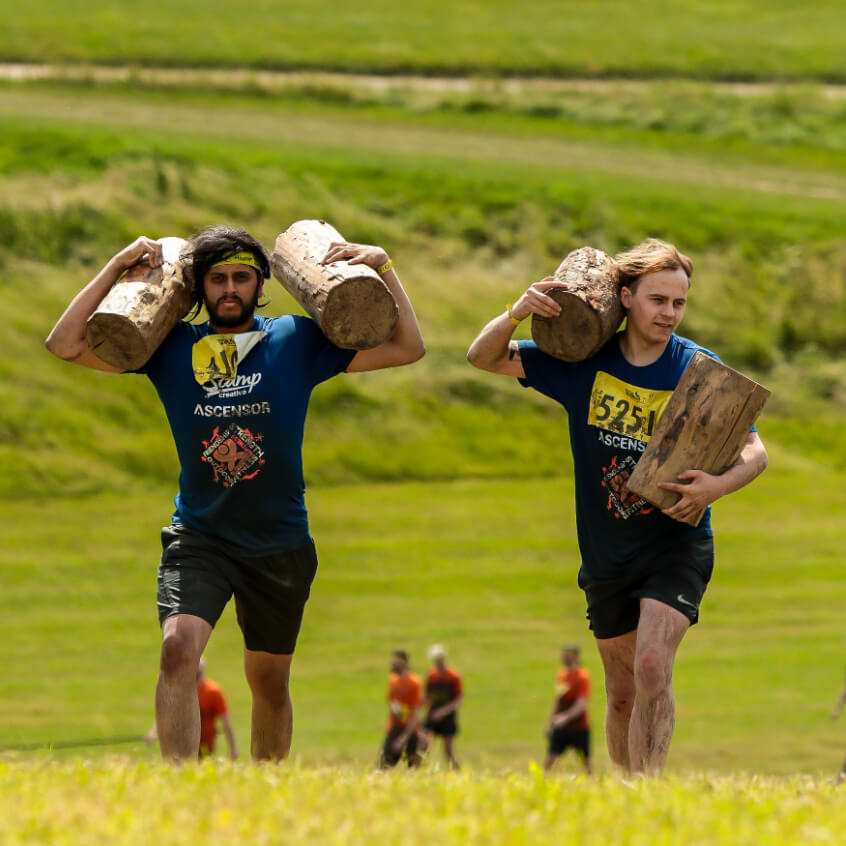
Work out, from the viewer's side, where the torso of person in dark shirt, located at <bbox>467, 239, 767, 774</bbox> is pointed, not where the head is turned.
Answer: toward the camera

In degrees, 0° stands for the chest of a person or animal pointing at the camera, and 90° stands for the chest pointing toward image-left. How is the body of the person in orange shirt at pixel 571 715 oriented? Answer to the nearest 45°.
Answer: approximately 45°

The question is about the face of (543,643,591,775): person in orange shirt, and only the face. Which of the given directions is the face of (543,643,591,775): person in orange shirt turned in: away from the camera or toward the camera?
toward the camera

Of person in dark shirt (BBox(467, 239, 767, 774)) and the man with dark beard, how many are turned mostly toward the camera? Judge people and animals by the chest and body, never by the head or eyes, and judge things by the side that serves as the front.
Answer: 2

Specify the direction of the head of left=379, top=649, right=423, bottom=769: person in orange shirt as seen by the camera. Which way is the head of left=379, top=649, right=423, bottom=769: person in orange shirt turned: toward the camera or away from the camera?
toward the camera

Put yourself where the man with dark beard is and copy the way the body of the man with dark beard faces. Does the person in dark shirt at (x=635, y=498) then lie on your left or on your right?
on your left

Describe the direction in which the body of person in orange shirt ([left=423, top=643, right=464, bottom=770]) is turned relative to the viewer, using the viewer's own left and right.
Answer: facing the viewer and to the left of the viewer

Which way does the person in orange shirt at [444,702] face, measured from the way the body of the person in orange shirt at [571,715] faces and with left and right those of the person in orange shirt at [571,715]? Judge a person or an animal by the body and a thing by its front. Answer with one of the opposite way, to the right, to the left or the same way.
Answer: the same way

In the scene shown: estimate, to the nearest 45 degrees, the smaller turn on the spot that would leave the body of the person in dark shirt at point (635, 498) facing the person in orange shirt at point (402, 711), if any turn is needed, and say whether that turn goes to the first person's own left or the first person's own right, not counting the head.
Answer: approximately 180°

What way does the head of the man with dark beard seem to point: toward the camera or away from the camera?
toward the camera

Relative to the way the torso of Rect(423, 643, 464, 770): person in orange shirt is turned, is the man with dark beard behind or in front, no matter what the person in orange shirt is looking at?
in front

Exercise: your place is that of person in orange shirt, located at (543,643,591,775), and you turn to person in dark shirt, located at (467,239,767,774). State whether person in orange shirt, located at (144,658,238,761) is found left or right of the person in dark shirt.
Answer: right

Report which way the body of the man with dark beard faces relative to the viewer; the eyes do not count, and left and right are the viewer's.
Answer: facing the viewer

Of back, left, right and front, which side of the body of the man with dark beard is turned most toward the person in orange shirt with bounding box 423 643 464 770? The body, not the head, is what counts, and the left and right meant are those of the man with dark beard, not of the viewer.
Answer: back

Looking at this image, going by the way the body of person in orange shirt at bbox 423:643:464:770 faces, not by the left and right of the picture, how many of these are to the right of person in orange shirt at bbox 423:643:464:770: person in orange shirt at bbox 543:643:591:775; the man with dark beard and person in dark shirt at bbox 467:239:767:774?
0
